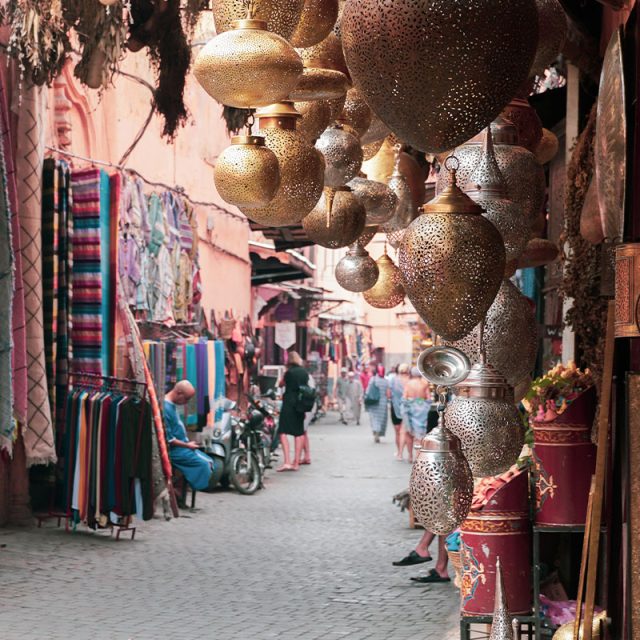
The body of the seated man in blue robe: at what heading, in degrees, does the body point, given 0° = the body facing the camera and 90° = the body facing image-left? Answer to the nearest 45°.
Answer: approximately 270°

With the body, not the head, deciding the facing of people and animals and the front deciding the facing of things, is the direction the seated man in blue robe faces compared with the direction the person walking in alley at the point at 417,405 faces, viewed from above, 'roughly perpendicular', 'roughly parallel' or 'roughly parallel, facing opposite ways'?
roughly perpendicular

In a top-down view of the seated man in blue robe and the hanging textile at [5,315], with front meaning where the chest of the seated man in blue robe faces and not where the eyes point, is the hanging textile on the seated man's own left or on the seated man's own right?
on the seated man's own right

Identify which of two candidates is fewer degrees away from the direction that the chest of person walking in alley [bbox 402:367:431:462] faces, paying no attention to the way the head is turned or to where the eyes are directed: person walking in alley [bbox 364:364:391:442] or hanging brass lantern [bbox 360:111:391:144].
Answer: the person walking in alley

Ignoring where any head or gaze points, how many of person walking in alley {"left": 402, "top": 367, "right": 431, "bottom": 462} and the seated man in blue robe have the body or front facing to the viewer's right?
1

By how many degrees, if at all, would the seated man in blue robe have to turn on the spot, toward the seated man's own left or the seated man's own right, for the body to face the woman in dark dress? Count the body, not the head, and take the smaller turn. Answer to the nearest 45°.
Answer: approximately 90° to the seated man's own left

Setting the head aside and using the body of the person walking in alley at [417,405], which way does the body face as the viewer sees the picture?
away from the camera

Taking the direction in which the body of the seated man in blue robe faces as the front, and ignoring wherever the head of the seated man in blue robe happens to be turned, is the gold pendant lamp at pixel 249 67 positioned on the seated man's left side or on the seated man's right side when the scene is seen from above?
on the seated man's right side

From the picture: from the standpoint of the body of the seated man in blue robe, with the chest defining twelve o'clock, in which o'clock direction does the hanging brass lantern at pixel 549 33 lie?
The hanging brass lantern is roughly at 3 o'clock from the seated man in blue robe.
